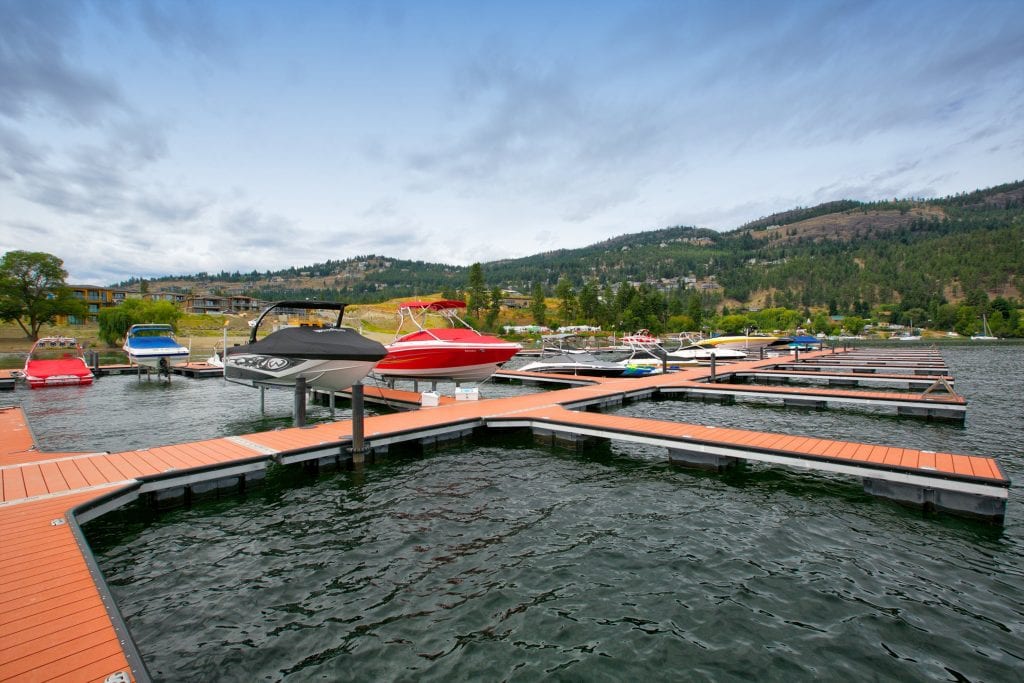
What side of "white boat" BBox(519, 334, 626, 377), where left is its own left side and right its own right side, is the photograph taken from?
right

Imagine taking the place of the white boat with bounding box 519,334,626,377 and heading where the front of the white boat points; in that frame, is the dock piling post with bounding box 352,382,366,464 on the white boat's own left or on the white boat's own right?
on the white boat's own right
